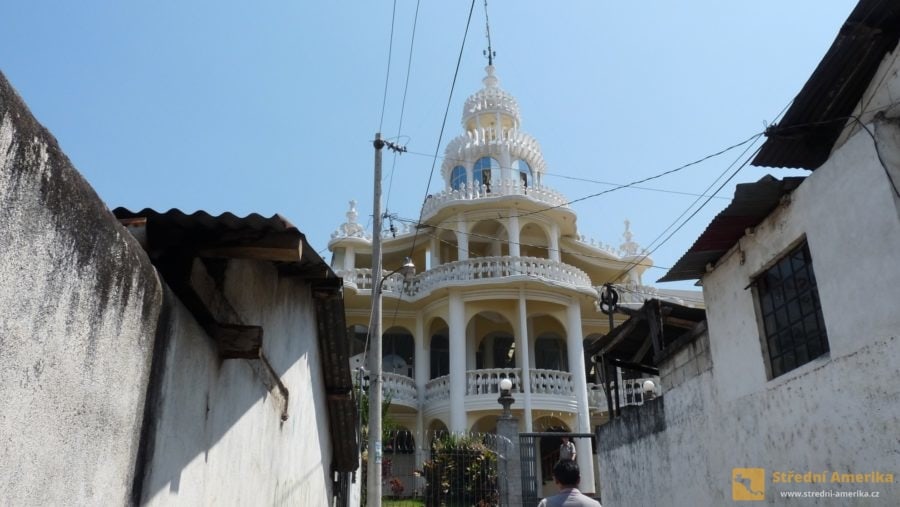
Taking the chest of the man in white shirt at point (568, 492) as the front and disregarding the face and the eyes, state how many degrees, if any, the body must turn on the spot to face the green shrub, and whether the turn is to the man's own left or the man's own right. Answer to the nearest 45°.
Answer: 0° — they already face it

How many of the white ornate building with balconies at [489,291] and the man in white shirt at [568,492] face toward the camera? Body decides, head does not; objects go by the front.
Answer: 1

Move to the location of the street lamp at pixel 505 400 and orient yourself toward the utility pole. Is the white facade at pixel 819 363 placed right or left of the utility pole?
left

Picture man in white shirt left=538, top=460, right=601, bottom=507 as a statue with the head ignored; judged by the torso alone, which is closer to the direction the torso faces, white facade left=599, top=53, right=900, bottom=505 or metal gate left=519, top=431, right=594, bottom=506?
the metal gate

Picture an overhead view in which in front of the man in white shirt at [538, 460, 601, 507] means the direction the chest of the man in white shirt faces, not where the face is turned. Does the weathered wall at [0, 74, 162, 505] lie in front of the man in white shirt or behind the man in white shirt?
behind

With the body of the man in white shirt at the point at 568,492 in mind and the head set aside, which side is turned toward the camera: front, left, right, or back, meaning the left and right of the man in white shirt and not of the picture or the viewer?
back

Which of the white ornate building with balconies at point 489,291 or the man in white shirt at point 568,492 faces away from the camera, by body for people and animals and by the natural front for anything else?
the man in white shirt

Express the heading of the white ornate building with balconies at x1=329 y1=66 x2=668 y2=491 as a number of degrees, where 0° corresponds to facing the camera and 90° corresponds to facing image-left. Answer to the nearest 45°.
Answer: approximately 0°

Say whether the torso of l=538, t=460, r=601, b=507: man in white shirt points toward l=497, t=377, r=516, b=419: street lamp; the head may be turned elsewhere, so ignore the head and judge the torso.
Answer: yes

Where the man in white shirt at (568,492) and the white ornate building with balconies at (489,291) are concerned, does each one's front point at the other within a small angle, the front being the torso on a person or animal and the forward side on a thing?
yes

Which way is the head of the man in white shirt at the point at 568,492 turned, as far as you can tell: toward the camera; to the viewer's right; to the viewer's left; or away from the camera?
away from the camera

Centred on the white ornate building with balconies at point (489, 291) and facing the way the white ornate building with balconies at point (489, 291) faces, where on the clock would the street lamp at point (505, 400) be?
The street lamp is roughly at 12 o'clock from the white ornate building with balconies.

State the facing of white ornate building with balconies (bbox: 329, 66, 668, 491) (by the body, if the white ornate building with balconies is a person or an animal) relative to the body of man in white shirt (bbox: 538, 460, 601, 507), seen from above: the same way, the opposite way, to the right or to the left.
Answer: the opposite way
